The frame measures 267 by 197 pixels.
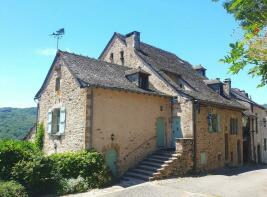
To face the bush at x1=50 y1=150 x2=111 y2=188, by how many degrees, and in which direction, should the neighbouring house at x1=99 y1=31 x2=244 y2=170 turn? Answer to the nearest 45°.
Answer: approximately 90° to its right

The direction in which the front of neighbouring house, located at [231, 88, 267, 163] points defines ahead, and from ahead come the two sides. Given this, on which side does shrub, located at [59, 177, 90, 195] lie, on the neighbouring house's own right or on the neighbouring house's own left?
on the neighbouring house's own right

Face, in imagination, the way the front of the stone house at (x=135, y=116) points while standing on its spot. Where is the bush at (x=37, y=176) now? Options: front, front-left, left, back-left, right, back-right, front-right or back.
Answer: right

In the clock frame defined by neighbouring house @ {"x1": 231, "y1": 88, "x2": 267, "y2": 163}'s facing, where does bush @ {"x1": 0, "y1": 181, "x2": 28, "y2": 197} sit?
The bush is roughly at 2 o'clock from the neighbouring house.

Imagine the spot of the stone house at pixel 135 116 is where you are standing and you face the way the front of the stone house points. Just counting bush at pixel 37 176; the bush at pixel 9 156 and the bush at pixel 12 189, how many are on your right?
3

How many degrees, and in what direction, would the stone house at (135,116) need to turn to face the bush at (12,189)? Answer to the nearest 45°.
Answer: approximately 90° to its right

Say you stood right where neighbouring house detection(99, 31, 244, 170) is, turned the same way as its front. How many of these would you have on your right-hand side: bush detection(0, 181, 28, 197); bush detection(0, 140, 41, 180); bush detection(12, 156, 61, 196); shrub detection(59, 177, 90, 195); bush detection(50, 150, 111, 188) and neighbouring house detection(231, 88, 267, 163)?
5
